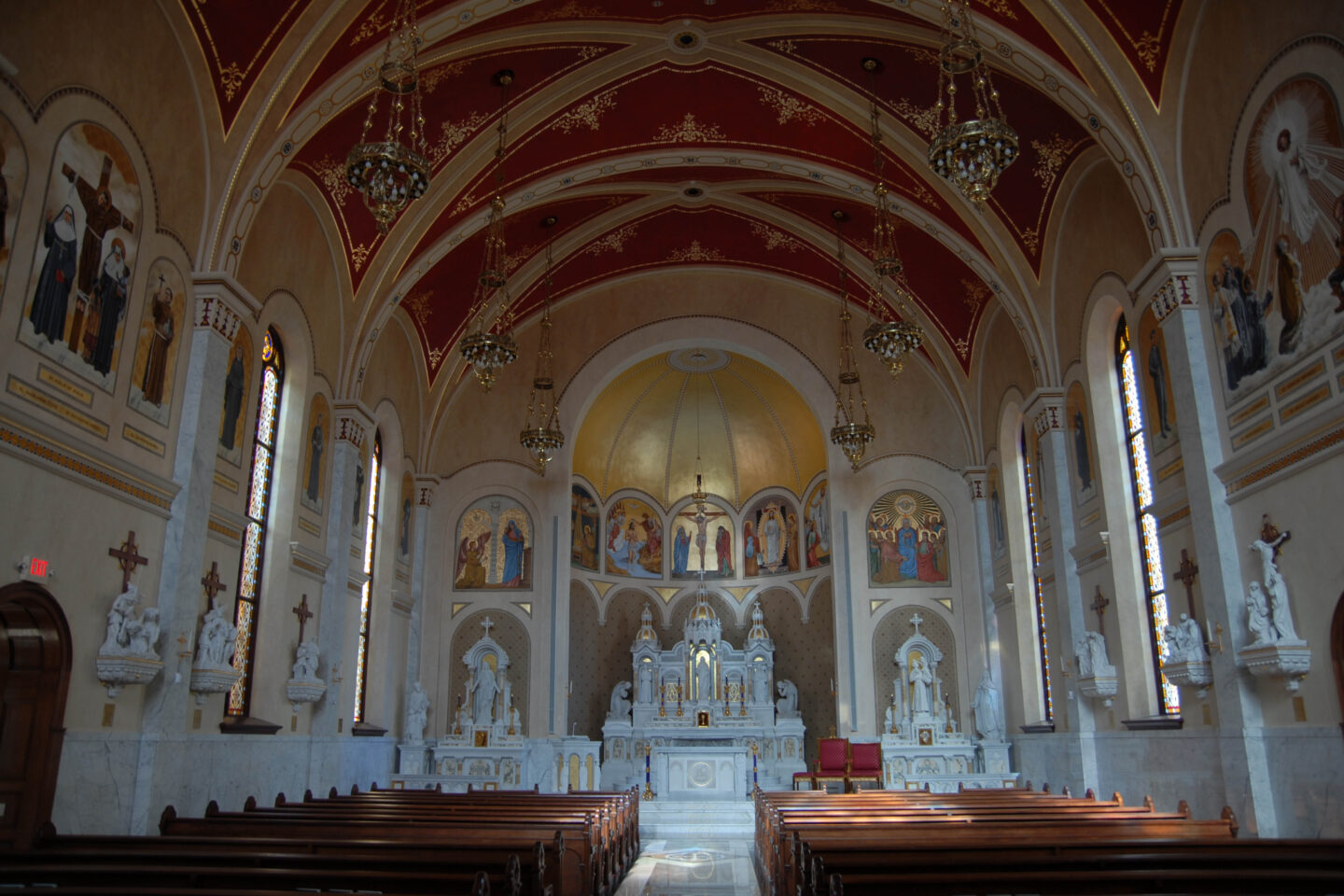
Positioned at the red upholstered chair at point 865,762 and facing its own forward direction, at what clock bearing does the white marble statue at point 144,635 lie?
The white marble statue is roughly at 1 o'clock from the red upholstered chair.

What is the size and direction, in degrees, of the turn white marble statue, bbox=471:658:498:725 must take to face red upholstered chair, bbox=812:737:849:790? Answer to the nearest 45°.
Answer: approximately 90° to its left

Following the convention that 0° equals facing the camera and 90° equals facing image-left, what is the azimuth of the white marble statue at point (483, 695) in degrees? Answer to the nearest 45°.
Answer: approximately 0°

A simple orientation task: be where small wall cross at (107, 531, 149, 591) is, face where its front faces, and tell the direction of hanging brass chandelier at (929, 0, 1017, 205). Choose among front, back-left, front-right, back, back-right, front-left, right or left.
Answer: front

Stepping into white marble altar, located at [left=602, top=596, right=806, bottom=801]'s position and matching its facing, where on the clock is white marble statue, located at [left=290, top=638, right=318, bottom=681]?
The white marble statue is roughly at 1 o'clock from the white marble altar.

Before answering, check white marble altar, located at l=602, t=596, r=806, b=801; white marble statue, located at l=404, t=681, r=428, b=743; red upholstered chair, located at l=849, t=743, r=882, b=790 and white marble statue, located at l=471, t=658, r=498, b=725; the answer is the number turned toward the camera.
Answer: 4

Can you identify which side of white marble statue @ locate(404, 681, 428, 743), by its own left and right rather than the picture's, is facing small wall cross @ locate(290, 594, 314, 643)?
front

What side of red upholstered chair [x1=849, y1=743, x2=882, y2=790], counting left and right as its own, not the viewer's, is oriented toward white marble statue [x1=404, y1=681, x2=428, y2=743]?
right

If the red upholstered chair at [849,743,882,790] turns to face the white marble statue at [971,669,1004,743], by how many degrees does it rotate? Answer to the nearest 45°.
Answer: approximately 90° to its left

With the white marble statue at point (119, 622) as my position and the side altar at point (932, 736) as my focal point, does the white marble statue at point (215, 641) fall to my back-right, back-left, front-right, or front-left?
front-left

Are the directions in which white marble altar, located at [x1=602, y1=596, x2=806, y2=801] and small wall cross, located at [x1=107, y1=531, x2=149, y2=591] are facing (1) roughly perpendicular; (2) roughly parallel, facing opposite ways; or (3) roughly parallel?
roughly perpendicular

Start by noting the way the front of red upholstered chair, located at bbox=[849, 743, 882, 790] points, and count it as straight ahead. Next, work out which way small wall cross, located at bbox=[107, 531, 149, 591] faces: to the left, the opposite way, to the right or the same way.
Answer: to the left

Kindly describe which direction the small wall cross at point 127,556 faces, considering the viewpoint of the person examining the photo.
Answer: facing the viewer and to the right of the viewer

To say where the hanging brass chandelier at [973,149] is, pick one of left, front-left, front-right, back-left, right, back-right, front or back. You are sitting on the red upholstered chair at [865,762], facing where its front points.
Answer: front

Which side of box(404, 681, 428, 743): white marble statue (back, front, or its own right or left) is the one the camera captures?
front

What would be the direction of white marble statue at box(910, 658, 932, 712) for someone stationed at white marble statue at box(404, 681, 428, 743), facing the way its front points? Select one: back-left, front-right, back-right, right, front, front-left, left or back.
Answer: left

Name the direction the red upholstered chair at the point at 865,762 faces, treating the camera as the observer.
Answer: facing the viewer

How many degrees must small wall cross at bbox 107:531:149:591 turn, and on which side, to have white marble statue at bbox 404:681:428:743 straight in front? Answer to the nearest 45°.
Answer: approximately 90° to its left

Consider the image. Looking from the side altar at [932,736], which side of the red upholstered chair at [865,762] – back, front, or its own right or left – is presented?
left

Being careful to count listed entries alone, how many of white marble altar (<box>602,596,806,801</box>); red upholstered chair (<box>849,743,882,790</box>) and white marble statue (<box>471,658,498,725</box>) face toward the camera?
3
